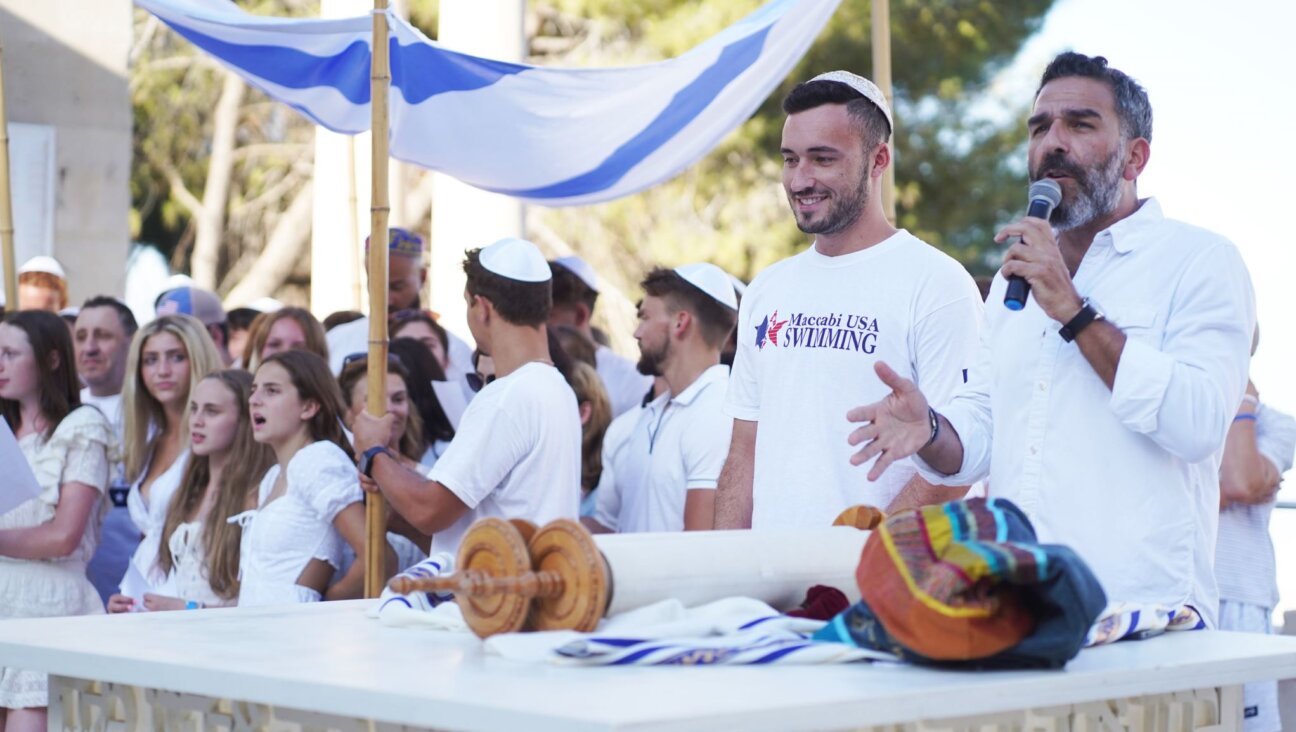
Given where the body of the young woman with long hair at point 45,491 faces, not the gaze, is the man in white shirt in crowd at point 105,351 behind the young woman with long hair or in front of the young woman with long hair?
behind

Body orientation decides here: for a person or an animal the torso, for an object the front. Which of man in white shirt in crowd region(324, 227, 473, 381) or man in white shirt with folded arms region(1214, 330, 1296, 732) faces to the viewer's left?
man in white shirt with folded arms region(1214, 330, 1296, 732)

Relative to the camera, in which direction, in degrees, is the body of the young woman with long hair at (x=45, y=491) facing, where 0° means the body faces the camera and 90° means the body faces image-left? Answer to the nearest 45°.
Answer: approximately 45°

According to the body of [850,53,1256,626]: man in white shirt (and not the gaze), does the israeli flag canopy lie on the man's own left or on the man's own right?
on the man's own right

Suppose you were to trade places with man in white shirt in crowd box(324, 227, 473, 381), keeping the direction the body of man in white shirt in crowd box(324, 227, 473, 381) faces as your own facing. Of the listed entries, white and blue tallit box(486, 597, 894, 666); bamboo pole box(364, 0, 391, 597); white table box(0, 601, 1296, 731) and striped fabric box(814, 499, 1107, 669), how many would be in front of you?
4

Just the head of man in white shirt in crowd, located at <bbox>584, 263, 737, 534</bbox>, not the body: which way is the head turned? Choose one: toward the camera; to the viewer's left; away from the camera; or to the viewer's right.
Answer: to the viewer's left

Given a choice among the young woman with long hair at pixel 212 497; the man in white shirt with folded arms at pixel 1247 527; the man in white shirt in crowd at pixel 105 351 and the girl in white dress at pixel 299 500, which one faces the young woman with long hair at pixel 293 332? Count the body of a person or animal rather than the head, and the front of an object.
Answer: the man in white shirt with folded arms at pixel 1247 527

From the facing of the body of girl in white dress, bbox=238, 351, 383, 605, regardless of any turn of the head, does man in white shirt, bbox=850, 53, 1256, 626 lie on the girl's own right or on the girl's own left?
on the girl's own left
